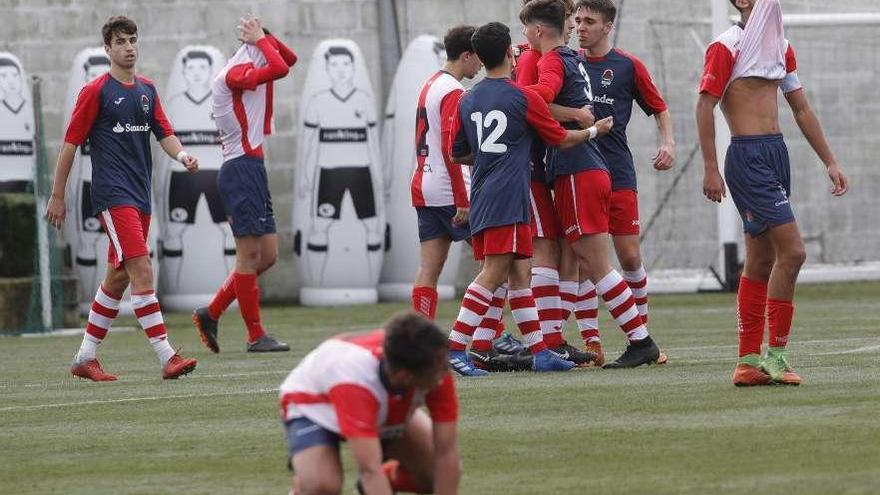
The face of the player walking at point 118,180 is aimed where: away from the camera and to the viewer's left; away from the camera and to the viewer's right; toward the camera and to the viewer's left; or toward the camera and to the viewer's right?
toward the camera and to the viewer's right

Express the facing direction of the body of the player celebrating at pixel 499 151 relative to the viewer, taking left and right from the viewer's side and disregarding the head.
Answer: facing away from the viewer and to the right of the viewer

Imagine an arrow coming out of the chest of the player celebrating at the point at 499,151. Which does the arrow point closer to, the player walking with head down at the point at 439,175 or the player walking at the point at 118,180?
the player walking with head down

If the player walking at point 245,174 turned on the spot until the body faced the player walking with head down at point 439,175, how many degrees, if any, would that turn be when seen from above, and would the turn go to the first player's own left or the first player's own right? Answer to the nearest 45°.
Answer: approximately 45° to the first player's own right

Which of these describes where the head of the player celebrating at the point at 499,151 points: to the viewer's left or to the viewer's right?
to the viewer's right

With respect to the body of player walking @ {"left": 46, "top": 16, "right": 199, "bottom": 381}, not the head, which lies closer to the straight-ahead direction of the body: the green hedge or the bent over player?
the bent over player

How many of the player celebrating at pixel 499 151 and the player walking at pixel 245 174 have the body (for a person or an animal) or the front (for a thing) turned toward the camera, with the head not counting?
0

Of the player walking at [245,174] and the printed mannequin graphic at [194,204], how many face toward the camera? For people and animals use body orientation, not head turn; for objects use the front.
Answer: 1

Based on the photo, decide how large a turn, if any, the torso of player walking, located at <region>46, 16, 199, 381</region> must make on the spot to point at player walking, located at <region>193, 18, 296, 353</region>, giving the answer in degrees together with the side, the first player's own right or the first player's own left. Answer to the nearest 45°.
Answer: approximately 90° to the first player's own left

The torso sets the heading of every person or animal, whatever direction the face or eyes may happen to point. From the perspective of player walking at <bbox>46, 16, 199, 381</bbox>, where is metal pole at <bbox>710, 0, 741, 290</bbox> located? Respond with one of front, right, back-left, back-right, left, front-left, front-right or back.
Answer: left
